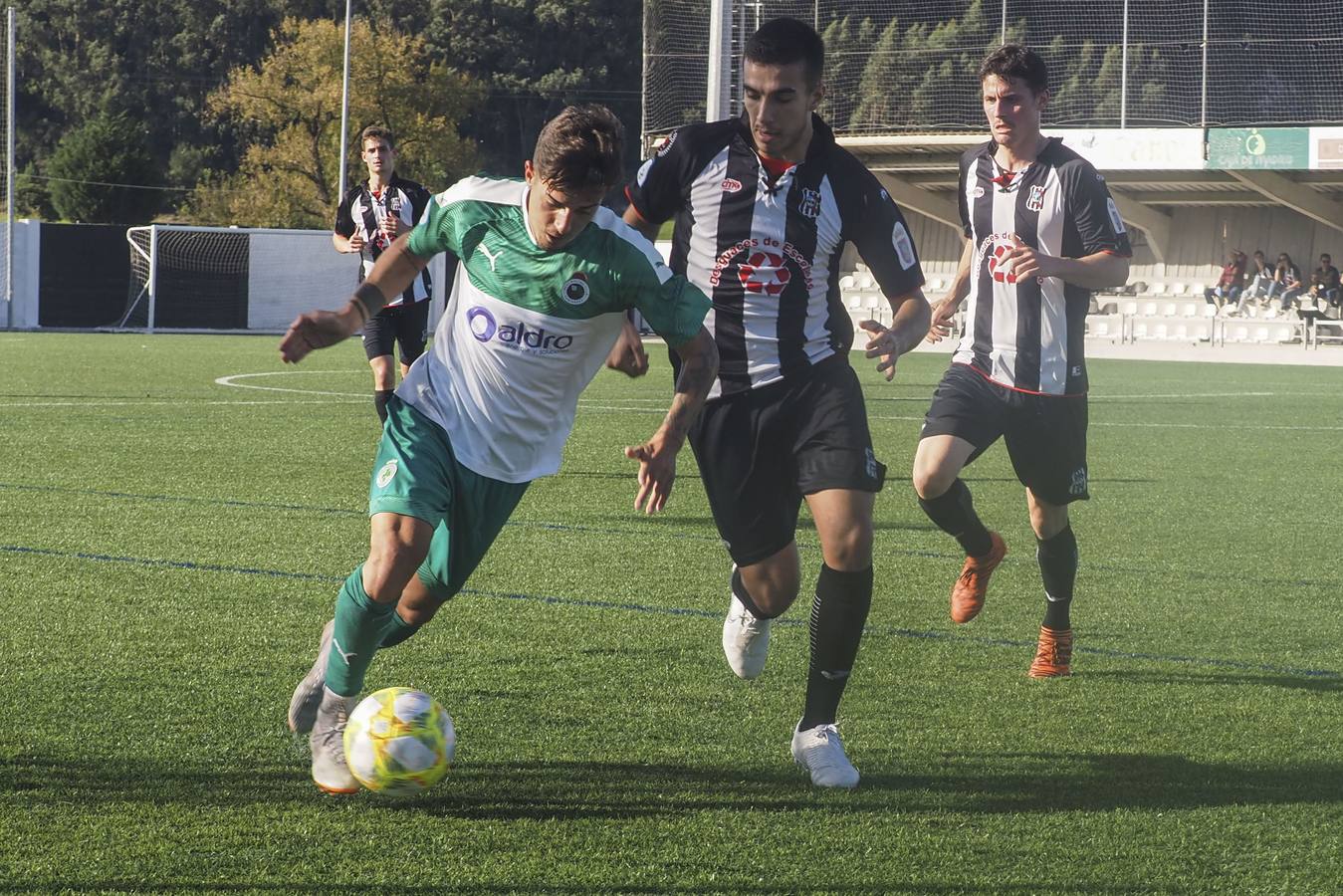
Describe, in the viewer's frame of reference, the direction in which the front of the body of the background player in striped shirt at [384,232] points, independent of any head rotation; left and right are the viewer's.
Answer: facing the viewer

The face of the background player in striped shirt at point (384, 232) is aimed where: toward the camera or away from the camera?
toward the camera

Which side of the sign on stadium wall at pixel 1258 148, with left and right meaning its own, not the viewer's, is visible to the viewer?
front

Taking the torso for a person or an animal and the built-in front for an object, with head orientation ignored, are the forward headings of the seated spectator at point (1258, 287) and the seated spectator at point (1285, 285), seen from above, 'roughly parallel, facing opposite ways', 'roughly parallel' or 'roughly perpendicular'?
roughly parallel

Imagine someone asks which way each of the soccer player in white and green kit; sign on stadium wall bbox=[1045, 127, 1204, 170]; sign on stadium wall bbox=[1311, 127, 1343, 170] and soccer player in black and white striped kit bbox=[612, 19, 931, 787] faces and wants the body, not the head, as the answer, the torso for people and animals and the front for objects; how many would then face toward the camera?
4

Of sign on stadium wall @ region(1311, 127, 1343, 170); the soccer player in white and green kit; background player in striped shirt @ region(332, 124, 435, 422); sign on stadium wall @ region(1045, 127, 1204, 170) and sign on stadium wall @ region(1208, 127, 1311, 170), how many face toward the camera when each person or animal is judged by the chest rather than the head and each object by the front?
5

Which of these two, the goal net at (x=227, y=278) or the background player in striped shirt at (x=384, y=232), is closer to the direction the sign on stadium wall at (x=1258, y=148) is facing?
the background player in striped shirt

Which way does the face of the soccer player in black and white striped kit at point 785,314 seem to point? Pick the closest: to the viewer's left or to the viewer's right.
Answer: to the viewer's left

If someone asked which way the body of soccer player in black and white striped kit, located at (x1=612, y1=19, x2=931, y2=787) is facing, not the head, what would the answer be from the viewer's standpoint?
toward the camera
